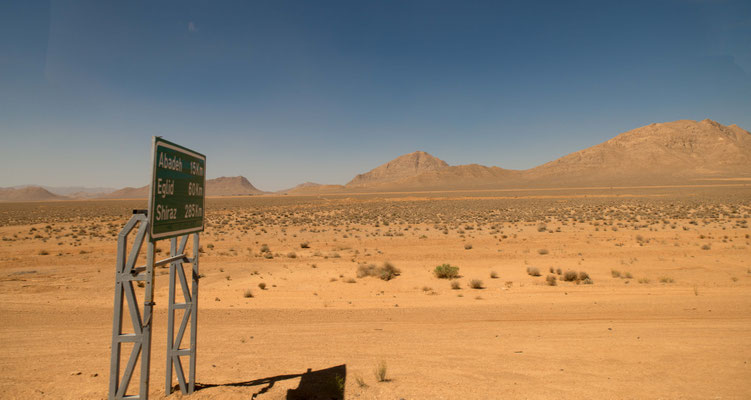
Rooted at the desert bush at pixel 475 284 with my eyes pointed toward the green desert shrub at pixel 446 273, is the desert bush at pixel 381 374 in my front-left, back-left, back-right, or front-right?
back-left

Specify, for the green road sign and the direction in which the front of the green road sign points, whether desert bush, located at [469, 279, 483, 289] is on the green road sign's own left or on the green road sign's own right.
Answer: on the green road sign's own left

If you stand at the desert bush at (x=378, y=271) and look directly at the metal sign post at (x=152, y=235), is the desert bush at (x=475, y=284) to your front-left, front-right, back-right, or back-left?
front-left

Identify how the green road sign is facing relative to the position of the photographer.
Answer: facing the viewer and to the right of the viewer

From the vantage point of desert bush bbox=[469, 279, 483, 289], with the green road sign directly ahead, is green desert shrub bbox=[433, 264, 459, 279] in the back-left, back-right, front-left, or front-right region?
back-right

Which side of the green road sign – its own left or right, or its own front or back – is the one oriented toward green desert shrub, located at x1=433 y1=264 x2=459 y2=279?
left

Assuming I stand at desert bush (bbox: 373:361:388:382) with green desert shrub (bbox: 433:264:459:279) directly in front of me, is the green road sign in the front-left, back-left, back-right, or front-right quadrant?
back-left

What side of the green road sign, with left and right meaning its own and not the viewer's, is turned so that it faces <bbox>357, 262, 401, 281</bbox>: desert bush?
left
